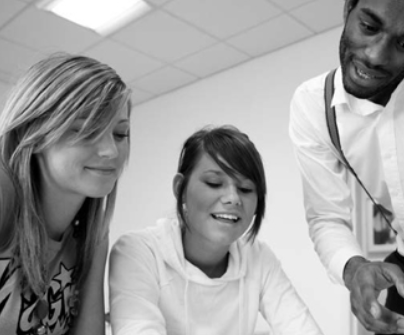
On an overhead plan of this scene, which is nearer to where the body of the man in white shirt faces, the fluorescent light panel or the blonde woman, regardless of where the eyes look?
the blonde woman

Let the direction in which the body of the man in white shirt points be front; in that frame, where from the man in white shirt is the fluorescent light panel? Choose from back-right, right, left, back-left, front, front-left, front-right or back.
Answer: back-right

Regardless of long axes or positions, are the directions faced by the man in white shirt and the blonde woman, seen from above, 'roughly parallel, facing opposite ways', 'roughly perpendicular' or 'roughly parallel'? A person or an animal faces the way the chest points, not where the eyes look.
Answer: roughly perpendicular

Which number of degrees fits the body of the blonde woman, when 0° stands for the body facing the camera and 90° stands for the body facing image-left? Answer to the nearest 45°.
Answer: approximately 315°

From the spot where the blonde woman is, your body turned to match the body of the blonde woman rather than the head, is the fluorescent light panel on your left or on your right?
on your left

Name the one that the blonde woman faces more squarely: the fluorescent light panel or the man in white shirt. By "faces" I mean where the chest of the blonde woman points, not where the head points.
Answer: the man in white shirt

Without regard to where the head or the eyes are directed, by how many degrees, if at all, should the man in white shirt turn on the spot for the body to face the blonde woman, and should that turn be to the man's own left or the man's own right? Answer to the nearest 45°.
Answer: approximately 45° to the man's own right

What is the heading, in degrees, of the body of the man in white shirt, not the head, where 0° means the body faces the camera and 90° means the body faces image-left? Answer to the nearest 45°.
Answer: approximately 0°

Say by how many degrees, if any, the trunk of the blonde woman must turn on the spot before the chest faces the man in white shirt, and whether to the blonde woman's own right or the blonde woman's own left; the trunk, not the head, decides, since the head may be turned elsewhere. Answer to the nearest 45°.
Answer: approximately 45° to the blonde woman's own left

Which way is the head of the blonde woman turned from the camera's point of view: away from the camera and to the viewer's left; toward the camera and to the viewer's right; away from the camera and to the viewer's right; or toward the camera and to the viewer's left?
toward the camera and to the viewer's right
